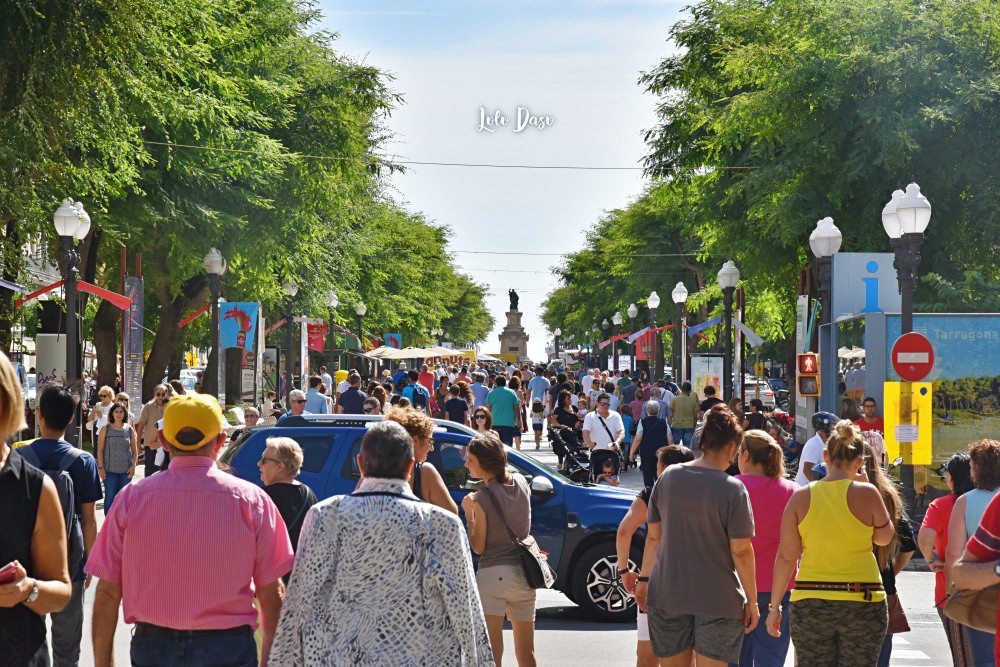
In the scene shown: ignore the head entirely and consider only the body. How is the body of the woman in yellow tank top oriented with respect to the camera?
away from the camera

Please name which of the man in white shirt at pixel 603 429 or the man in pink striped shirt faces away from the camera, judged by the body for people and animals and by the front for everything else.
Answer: the man in pink striped shirt

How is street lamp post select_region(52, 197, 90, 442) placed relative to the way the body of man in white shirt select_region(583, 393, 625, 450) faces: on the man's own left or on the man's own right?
on the man's own right

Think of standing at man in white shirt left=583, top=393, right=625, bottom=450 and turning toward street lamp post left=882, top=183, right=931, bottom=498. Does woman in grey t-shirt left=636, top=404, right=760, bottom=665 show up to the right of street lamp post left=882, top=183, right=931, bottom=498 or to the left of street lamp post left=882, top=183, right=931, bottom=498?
right

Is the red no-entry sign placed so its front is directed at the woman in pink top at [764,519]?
yes

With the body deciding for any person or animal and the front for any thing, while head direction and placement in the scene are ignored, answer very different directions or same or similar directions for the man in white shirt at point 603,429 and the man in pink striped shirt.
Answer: very different directions

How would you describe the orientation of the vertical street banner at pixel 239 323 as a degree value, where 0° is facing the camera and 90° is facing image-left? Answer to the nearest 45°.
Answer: approximately 0°

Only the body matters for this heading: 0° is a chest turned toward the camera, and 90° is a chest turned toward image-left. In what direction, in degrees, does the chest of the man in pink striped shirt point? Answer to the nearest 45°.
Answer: approximately 180°

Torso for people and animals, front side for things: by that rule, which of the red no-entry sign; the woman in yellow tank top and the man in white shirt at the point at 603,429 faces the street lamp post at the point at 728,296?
the woman in yellow tank top

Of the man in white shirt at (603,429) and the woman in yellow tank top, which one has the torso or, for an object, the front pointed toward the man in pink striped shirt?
the man in white shirt

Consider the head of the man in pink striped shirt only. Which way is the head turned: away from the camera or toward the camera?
away from the camera

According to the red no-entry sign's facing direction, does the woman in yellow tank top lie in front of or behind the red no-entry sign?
in front
